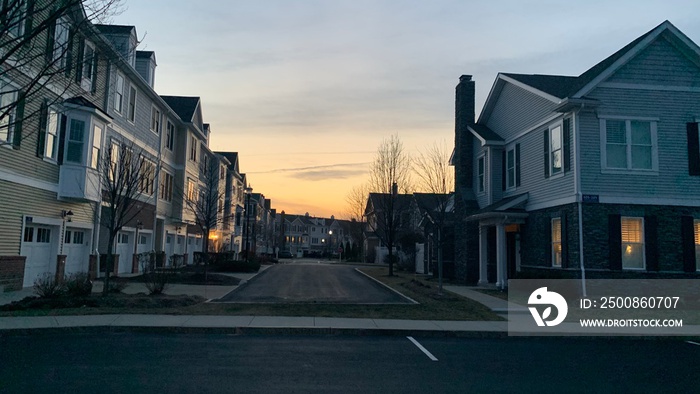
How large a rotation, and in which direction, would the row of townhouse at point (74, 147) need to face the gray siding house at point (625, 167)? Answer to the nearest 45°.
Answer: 0° — it already faces it

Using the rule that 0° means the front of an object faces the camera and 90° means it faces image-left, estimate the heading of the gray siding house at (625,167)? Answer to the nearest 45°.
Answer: approximately 45°
